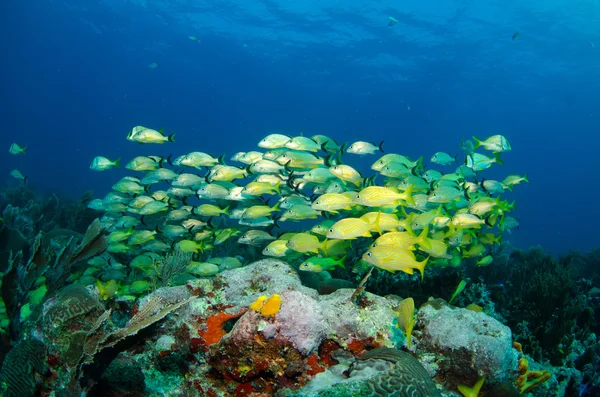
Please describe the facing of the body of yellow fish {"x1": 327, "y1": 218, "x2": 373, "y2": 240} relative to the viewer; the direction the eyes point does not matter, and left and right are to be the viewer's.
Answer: facing to the left of the viewer
